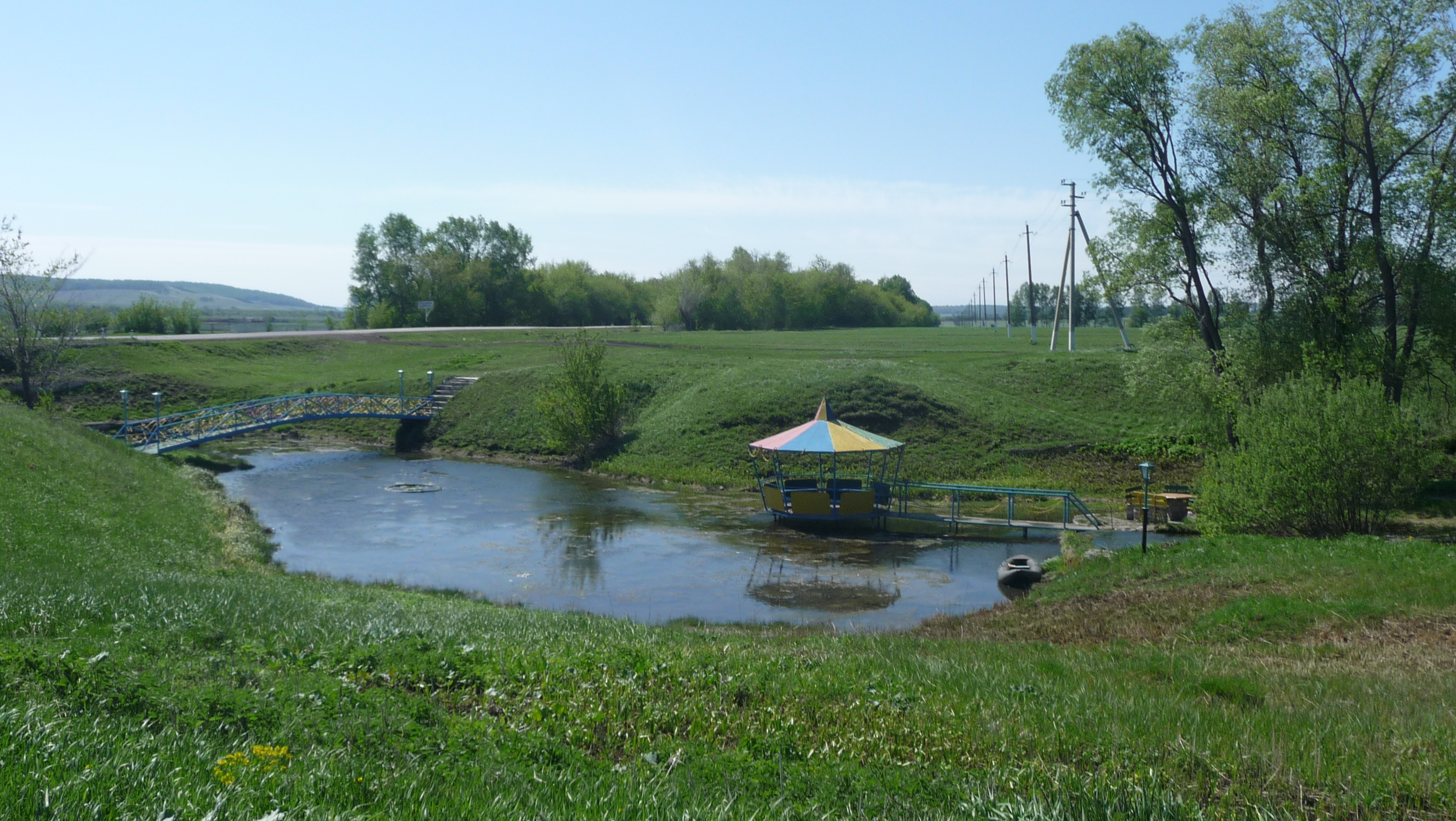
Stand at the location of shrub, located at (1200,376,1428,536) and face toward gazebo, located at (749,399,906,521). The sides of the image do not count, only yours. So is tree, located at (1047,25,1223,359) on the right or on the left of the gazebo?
right

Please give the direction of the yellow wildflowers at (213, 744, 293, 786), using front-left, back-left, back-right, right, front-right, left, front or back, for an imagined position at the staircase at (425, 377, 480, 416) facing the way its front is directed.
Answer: front-left

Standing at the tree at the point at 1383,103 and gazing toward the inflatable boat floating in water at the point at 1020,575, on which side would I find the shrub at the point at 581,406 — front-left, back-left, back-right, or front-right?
front-right

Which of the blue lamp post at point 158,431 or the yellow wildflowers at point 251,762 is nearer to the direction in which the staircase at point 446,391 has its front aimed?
the blue lamp post

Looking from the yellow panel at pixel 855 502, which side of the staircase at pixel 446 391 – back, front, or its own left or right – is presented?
left

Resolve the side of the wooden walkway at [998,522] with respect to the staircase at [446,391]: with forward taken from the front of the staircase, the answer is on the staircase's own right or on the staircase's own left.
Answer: on the staircase's own left

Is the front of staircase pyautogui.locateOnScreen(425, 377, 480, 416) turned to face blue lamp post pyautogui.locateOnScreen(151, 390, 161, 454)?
yes

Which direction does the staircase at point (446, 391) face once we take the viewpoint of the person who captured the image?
facing the viewer and to the left of the viewer

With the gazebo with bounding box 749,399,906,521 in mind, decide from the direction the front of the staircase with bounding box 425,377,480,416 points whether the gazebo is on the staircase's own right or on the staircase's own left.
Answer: on the staircase's own left

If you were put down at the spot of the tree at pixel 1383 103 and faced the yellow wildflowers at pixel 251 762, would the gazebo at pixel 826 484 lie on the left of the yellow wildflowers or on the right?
right
